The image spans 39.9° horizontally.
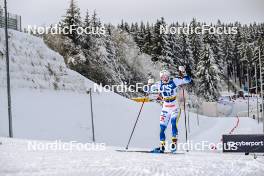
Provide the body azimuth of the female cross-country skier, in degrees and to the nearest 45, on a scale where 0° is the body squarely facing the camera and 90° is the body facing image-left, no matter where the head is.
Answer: approximately 0°

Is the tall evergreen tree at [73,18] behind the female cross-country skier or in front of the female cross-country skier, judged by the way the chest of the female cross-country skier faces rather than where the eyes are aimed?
behind
